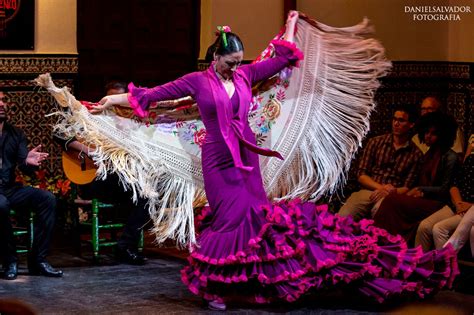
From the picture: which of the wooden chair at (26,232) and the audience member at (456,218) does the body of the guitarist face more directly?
the audience member

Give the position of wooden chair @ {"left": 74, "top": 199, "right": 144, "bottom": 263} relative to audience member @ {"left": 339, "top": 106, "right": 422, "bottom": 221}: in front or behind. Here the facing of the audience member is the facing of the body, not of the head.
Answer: in front

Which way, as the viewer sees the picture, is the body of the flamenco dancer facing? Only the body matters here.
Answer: toward the camera

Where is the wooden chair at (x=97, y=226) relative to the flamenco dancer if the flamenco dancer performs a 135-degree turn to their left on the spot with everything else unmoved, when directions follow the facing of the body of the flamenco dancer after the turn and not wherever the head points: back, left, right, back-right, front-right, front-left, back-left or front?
left

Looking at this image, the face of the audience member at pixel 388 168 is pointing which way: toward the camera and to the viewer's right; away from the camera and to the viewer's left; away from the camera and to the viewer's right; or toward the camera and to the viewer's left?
toward the camera and to the viewer's left

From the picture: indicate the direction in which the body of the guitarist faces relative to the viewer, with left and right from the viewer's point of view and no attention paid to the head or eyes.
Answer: facing the viewer and to the right of the viewer

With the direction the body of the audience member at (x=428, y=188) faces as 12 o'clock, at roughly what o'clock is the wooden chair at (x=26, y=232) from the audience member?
The wooden chair is roughly at 1 o'clock from the audience member.

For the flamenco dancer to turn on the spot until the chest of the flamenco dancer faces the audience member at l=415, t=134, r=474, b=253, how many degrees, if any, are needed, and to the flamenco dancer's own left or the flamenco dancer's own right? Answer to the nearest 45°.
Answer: approximately 135° to the flamenco dancer's own left

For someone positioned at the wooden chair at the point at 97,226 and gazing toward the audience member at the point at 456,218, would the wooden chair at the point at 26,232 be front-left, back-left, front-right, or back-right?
back-right

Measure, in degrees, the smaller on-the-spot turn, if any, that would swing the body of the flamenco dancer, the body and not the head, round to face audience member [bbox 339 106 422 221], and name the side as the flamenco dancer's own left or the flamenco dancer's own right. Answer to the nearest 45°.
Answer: approximately 135° to the flamenco dancer's own left

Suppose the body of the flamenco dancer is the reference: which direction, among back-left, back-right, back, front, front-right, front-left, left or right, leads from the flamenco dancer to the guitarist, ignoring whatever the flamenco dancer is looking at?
back-right

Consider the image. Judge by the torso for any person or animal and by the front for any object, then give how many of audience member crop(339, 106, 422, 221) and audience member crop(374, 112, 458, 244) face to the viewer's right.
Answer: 0

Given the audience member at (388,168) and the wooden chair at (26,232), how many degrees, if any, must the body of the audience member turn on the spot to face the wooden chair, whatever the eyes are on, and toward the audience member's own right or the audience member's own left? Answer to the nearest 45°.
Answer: approximately 45° to the audience member's own right

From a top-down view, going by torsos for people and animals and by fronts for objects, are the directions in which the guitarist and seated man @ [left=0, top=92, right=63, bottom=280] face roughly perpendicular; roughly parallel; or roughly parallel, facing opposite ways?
roughly parallel

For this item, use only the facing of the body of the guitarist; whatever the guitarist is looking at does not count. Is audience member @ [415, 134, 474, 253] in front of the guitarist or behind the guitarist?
in front
